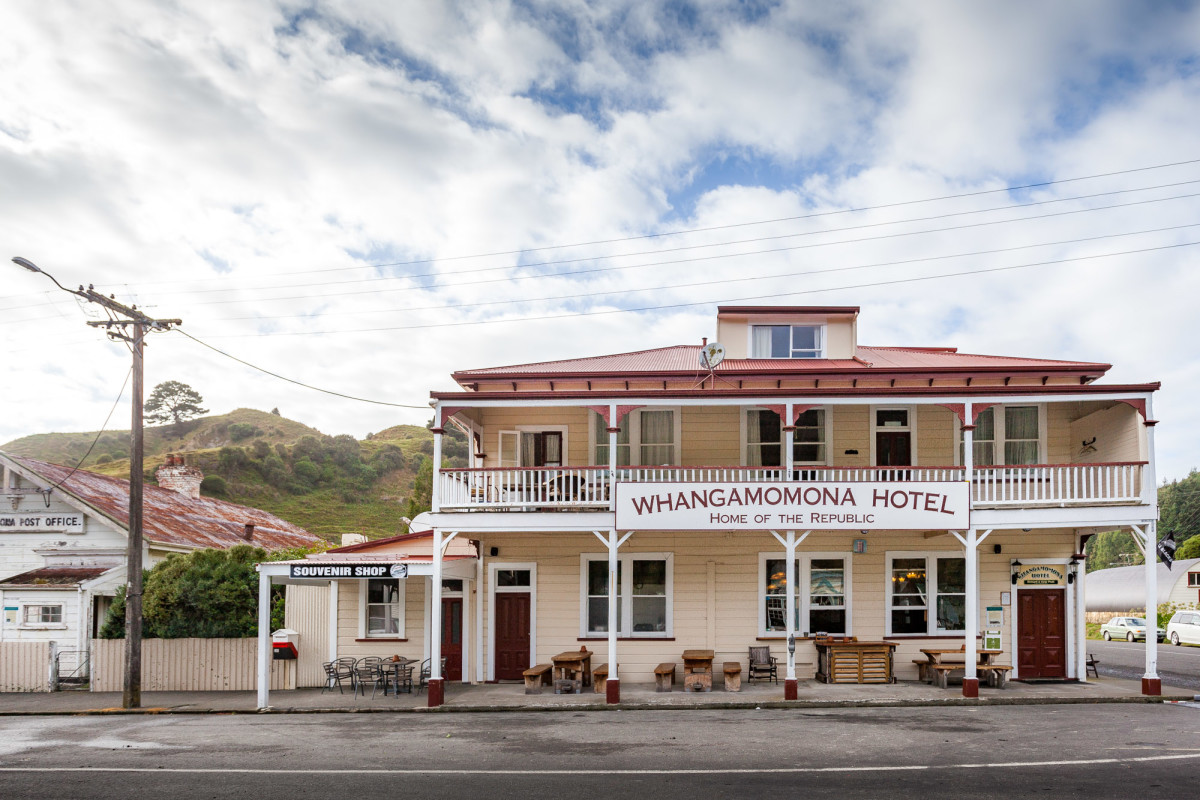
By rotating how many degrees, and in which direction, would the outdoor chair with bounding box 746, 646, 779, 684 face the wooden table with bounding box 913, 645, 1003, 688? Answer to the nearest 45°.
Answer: approximately 90° to its left

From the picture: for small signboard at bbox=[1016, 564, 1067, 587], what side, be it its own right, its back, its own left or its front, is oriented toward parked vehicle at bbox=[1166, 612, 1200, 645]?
back

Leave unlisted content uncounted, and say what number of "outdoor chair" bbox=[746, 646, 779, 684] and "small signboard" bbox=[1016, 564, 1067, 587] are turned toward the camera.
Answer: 2

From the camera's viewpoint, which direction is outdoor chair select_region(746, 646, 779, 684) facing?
toward the camera

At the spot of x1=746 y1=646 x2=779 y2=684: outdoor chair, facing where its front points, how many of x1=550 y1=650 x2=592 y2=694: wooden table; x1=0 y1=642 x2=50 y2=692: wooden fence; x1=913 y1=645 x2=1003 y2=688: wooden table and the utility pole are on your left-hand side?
1

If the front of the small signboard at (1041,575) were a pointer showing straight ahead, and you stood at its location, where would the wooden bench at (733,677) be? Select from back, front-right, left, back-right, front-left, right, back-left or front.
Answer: front-right

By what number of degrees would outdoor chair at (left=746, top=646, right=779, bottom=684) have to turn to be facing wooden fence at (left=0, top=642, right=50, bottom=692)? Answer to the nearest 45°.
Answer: approximately 90° to its right

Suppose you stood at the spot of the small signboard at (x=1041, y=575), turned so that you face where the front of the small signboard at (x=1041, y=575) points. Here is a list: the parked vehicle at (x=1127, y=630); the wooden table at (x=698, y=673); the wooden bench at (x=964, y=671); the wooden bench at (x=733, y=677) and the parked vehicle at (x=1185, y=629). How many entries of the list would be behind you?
2

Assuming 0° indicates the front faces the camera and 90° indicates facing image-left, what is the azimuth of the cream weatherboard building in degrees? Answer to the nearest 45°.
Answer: approximately 0°

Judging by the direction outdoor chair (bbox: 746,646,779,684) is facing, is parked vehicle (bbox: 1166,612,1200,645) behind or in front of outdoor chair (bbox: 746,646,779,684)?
behind

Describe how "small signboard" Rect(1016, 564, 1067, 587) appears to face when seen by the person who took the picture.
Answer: facing the viewer
